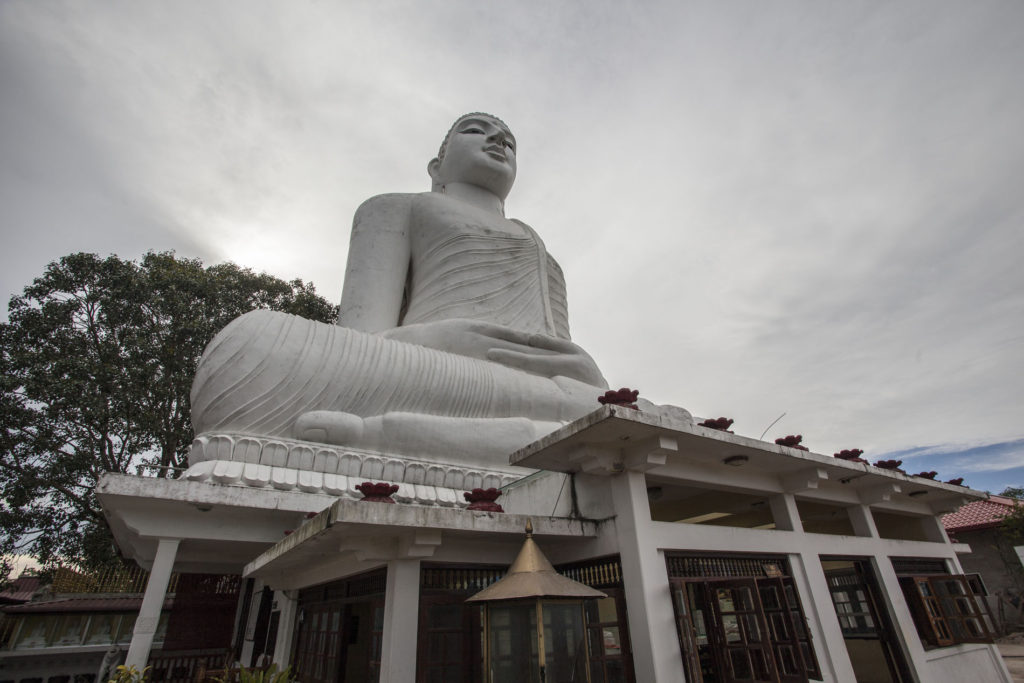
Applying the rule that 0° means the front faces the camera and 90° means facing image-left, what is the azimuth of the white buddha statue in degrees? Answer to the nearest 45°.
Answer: approximately 315°

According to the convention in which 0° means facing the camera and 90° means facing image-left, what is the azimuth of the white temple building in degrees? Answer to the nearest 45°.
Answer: approximately 315°

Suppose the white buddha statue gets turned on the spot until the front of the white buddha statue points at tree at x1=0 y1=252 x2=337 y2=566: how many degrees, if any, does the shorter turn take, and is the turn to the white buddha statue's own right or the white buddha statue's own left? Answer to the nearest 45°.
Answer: approximately 180°
